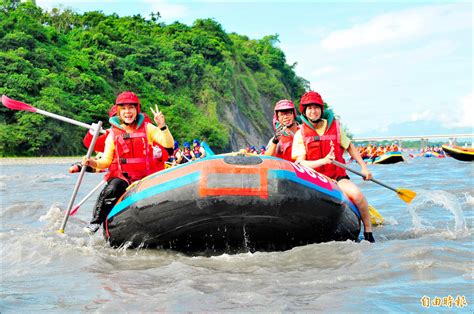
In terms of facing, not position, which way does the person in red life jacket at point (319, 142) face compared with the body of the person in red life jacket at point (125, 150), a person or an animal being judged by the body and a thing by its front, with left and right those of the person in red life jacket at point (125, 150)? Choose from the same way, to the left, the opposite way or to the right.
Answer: the same way

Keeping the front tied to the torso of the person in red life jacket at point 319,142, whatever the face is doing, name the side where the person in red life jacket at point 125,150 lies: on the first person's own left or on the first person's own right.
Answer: on the first person's own right

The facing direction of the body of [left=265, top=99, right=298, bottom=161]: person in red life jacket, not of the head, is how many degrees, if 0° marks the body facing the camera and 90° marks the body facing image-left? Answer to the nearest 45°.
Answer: approximately 0°

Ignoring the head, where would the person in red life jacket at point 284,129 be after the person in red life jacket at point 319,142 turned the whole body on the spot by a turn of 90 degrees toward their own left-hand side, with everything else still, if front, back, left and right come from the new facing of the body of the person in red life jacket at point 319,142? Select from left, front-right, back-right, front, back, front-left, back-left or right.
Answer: back-left

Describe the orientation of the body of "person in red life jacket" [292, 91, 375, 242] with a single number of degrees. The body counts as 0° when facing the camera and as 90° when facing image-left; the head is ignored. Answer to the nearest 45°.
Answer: approximately 0°

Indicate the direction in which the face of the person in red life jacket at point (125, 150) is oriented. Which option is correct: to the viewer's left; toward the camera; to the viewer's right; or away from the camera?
toward the camera

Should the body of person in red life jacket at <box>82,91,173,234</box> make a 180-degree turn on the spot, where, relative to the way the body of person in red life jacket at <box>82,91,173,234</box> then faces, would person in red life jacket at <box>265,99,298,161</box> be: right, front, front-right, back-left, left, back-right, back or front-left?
right

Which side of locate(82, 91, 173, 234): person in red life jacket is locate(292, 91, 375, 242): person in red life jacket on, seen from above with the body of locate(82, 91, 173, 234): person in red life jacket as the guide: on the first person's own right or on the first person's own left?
on the first person's own left

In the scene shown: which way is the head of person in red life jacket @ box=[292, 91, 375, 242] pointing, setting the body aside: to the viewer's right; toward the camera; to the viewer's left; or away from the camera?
toward the camera
